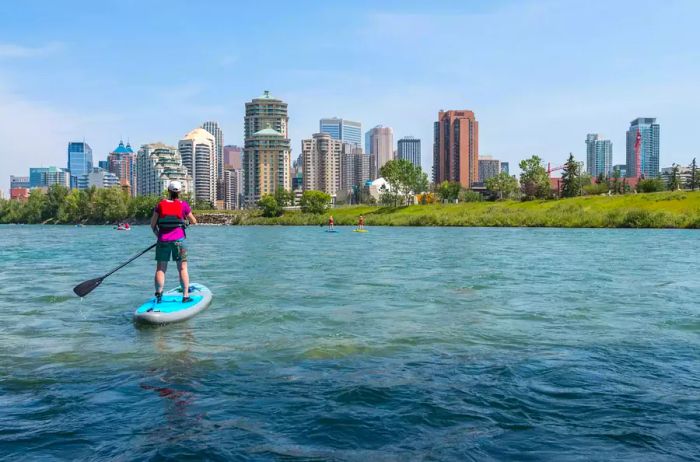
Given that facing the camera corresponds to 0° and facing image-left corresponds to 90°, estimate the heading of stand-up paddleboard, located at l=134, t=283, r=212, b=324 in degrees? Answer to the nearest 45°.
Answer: approximately 225°
